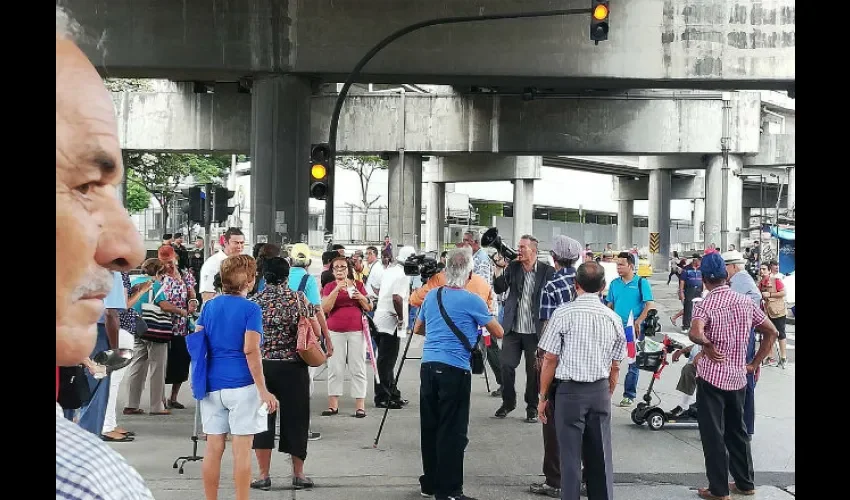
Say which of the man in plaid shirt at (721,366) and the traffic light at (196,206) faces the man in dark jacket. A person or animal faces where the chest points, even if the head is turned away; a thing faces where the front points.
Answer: the man in plaid shirt

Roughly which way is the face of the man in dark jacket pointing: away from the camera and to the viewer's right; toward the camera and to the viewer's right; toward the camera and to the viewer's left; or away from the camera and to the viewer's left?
toward the camera and to the viewer's left

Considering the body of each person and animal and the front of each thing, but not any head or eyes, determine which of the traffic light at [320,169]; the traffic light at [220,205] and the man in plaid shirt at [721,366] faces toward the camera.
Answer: the traffic light at [320,169]

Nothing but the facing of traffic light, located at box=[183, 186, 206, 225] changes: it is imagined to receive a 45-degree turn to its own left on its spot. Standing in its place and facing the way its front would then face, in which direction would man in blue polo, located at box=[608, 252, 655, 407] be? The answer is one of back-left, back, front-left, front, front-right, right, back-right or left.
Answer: left

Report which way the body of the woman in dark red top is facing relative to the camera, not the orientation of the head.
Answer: toward the camera

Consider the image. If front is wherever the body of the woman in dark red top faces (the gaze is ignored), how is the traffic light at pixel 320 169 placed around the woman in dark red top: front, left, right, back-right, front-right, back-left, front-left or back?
back

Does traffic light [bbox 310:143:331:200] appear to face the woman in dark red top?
yes

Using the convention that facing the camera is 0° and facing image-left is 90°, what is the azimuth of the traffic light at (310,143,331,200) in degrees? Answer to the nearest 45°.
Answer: approximately 0°

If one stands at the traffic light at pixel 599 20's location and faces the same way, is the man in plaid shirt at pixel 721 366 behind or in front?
in front

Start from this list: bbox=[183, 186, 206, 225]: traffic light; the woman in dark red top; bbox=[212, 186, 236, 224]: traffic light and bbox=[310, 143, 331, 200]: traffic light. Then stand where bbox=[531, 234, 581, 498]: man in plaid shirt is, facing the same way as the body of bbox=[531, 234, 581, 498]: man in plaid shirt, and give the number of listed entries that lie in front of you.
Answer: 4

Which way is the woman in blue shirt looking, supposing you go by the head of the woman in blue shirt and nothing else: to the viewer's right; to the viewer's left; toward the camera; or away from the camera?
away from the camera

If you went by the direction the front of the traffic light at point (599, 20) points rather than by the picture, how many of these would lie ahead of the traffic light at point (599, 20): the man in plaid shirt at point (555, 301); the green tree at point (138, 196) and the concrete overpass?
1

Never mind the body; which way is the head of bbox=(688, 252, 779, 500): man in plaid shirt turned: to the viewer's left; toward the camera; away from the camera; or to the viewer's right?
away from the camera
